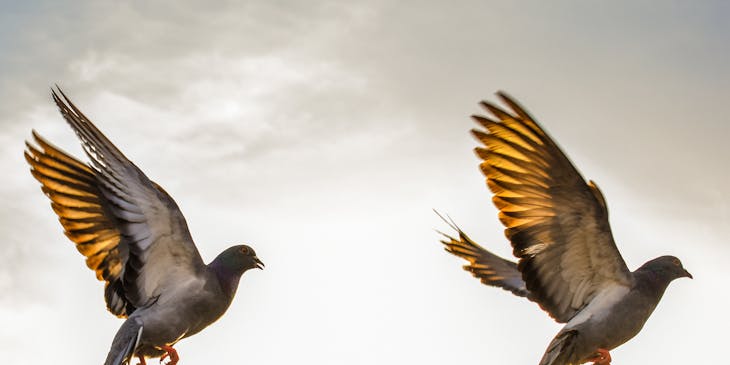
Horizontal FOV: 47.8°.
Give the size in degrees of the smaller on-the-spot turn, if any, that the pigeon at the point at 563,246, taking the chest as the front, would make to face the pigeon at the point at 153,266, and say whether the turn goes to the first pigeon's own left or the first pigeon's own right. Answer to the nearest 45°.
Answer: approximately 180°

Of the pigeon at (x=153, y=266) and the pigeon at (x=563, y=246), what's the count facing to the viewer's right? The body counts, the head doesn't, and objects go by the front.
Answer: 2

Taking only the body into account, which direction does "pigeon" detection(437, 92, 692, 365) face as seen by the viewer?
to the viewer's right

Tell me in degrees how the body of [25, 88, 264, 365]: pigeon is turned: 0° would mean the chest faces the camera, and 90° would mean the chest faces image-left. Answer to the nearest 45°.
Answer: approximately 270°

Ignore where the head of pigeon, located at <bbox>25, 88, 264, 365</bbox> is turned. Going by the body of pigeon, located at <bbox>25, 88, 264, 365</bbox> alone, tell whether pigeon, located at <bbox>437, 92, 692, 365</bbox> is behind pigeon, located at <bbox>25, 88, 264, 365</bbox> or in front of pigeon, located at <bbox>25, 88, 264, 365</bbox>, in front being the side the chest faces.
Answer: in front
